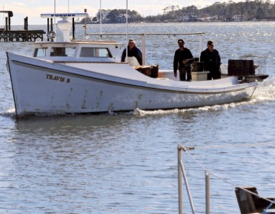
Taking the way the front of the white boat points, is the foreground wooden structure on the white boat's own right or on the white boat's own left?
on the white boat's own left

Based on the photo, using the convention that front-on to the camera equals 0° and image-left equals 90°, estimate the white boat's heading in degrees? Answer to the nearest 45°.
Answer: approximately 90°

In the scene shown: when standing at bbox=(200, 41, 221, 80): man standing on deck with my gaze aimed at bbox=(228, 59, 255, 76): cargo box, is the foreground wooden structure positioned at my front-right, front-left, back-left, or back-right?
back-right
